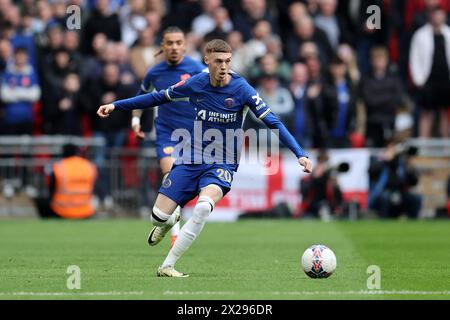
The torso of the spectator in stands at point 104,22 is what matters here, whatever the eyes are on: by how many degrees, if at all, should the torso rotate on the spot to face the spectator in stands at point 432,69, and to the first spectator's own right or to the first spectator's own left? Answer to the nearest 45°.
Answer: approximately 90° to the first spectator's own left

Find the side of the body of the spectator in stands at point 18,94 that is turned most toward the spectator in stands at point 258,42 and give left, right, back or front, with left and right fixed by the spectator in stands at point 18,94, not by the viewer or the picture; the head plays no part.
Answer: left

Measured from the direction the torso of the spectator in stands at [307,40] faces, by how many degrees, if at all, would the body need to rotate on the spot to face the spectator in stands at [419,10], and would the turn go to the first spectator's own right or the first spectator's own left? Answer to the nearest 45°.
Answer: approximately 90° to the first spectator's own left

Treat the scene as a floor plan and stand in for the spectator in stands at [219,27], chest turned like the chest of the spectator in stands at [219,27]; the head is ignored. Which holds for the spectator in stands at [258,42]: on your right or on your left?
on your left

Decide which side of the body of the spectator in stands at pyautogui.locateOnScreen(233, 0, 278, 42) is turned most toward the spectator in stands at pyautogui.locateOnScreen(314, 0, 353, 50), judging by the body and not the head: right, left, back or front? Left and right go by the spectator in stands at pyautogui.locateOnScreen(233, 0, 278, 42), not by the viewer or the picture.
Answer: left

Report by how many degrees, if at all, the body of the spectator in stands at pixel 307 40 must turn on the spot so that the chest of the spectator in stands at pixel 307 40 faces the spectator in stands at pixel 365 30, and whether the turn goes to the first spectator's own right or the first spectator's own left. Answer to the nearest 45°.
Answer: approximately 90° to the first spectator's own left

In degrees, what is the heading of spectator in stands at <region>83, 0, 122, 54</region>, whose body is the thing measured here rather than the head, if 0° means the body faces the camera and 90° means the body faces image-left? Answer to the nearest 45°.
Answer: approximately 0°
